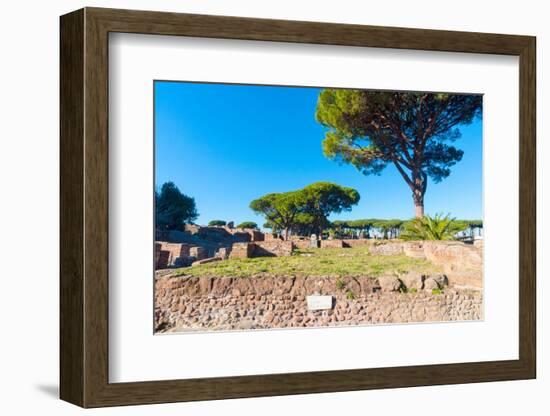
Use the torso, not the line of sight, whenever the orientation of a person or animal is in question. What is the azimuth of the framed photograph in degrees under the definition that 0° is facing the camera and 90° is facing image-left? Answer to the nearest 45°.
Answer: approximately 315°
